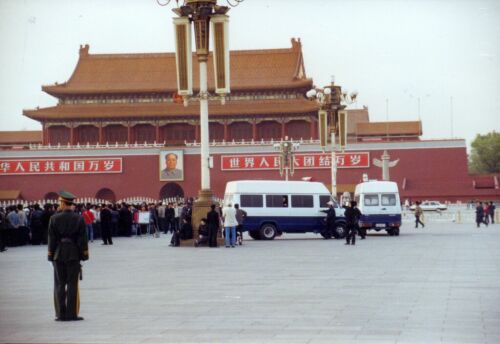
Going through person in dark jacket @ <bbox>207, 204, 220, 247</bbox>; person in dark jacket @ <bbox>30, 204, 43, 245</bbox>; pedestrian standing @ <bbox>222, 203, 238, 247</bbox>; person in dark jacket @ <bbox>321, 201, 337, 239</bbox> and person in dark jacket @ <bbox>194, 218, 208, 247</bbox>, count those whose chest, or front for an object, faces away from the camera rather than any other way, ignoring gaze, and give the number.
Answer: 3

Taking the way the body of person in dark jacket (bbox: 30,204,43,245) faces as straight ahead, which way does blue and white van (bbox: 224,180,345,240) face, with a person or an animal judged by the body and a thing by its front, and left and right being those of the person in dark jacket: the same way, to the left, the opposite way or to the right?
to the right

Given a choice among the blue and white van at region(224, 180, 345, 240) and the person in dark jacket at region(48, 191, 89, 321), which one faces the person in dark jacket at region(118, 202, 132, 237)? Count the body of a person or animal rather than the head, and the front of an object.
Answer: the person in dark jacket at region(48, 191, 89, 321)

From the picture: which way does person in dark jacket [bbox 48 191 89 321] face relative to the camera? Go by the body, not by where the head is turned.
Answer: away from the camera

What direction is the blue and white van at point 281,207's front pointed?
to the viewer's right

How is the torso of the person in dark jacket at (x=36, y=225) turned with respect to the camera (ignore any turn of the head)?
away from the camera

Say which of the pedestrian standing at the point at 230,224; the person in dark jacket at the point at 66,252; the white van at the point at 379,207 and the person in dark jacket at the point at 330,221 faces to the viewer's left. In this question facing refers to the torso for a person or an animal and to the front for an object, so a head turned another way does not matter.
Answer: the person in dark jacket at the point at 330,221

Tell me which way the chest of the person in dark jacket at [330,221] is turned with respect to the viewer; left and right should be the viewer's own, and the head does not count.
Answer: facing to the left of the viewer
